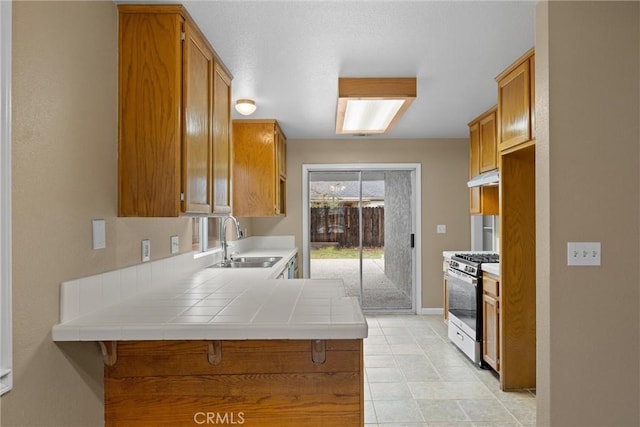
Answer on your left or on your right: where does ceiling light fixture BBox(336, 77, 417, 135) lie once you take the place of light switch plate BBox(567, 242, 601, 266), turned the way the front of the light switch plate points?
on your right

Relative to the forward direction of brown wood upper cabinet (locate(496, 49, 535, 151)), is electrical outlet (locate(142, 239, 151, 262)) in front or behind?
in front

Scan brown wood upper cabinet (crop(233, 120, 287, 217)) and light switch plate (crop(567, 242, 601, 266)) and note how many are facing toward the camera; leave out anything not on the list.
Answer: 1

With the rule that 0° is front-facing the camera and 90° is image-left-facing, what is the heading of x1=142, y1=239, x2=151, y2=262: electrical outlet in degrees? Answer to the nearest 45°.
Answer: approximately 315°

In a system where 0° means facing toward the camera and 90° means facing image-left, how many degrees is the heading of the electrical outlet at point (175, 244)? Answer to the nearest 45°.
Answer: approximately 315°

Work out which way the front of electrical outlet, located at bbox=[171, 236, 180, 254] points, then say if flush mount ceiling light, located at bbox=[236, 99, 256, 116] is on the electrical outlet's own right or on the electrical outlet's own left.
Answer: on the electrical outlet's own left

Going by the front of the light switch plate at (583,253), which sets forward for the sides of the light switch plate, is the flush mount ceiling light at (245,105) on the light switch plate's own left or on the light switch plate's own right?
on the light switch plate's own right

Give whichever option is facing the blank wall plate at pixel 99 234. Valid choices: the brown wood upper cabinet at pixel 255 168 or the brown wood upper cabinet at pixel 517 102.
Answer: the brown wood upper cabinet at pixel 517 102
